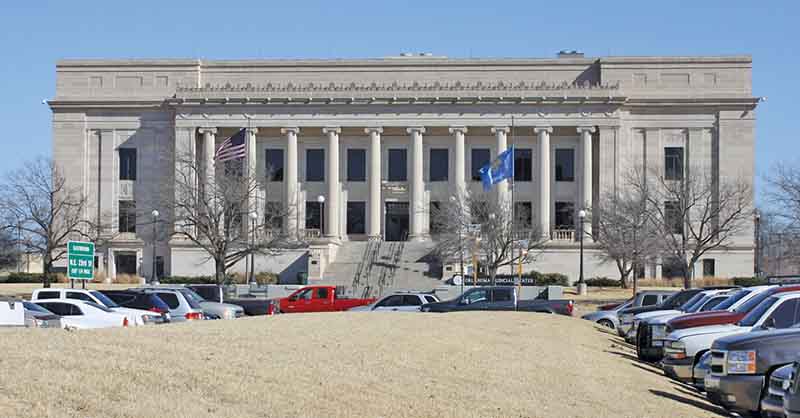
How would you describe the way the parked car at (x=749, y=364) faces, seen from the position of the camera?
facing the viewer and to the left of the viewer

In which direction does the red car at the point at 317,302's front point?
to the viewer's left

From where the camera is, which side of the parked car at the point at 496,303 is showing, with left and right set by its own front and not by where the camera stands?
left

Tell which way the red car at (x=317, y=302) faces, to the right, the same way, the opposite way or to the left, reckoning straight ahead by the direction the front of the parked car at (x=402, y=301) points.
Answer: the same way

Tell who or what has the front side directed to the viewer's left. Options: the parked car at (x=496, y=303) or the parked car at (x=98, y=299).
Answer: the parked car at (x=496, y=303)

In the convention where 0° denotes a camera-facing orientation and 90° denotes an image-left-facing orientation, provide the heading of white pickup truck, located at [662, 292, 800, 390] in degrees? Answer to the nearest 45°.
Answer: approximately 45°
